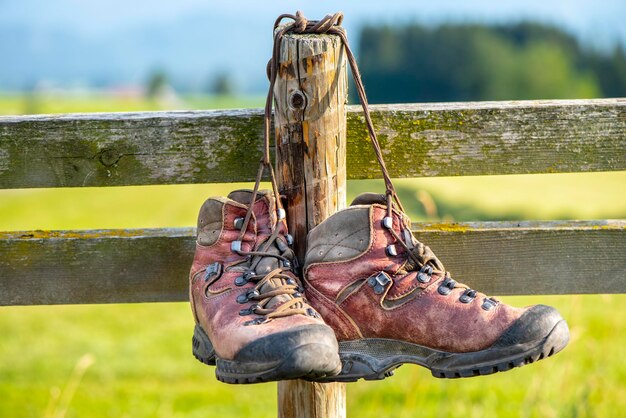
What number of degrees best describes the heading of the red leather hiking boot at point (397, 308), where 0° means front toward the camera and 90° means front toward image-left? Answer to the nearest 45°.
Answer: approximately 270°

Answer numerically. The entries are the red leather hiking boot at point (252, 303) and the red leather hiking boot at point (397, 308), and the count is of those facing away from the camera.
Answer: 0

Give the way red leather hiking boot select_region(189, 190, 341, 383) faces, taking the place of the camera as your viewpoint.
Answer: facing the viewer and to the right of the viewer
